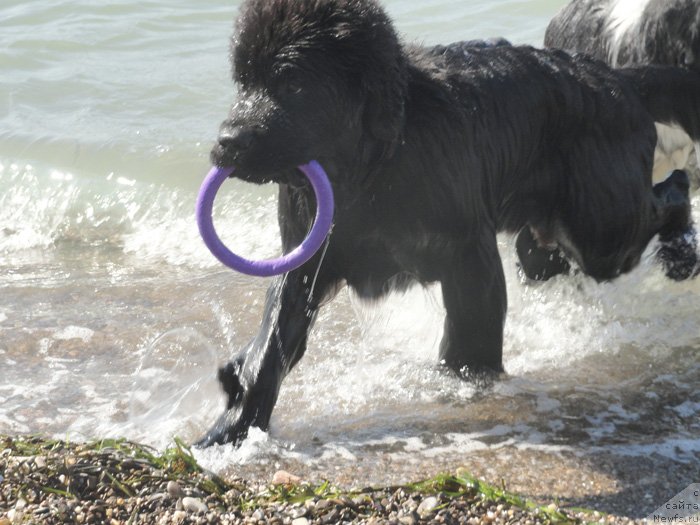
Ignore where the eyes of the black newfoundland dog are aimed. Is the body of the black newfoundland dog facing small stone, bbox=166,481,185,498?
yes

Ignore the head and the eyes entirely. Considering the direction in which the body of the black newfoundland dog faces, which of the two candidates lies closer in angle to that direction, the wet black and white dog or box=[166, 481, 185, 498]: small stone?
the small stone

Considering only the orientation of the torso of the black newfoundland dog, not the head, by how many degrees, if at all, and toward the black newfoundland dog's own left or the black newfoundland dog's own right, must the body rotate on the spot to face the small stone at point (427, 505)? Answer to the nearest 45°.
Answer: approximately 45° to the black newfoundland dog's own left

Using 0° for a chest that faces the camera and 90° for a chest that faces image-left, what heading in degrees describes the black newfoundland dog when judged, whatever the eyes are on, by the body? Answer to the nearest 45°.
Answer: approximately 45°

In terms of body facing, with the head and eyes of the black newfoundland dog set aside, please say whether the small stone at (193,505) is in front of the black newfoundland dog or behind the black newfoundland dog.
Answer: in front

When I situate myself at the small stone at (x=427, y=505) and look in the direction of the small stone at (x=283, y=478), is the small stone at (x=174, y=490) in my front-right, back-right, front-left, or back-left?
front-left

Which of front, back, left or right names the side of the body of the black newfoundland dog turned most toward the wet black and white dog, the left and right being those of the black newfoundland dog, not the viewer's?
back
